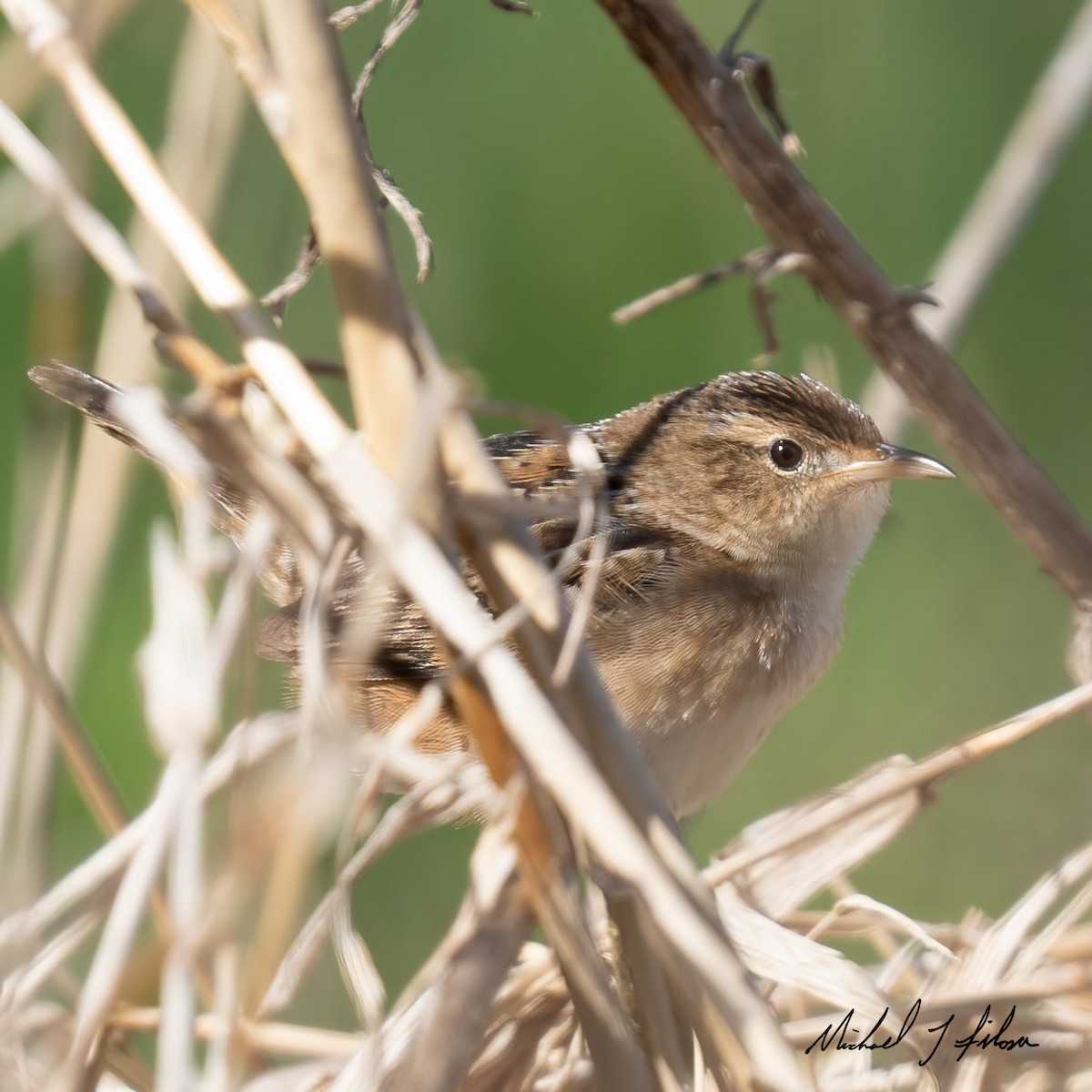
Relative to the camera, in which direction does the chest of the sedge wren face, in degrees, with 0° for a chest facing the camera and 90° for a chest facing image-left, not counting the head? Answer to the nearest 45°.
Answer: approximately 270°

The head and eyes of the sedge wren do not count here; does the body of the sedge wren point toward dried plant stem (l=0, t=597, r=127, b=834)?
no

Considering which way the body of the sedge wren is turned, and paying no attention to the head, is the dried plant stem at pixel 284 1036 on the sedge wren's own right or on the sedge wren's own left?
on the sedge wren's own right
